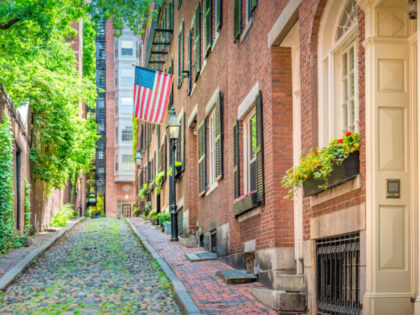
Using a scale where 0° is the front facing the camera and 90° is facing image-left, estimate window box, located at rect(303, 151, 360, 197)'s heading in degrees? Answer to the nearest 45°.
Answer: approximately 45°

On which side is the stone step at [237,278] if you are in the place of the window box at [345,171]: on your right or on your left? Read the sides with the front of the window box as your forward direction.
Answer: on your right

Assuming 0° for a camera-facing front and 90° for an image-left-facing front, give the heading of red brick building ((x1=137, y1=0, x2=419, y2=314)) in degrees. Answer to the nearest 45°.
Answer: approximately 45°

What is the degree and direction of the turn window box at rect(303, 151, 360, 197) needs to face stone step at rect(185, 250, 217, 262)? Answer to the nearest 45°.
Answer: approximately 135° to its right

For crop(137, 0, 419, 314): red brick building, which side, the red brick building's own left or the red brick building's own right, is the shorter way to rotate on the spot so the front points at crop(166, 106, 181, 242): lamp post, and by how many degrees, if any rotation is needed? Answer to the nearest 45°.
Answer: approximately 45° to the red brick building's own right
